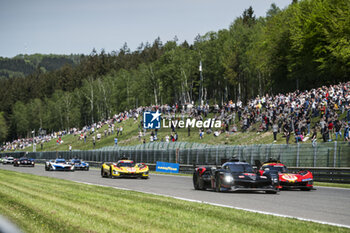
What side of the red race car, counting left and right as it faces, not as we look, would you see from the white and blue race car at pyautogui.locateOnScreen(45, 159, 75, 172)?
back

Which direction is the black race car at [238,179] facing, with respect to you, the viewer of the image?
facing the viewer and to the right of the viewer

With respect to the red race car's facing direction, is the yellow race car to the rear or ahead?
to the rear

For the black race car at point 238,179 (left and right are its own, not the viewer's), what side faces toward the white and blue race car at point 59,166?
back

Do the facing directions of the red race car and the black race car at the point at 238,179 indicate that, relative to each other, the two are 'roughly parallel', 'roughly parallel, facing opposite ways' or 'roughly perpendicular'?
roughly parallel

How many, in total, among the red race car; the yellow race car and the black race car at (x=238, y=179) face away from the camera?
0

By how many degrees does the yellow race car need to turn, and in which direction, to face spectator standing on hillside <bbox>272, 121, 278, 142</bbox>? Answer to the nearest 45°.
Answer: approximately 90° to its left

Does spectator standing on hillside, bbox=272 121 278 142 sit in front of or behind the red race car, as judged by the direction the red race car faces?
behind

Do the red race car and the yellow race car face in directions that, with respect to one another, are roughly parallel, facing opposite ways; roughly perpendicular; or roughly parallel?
roughly parallel
